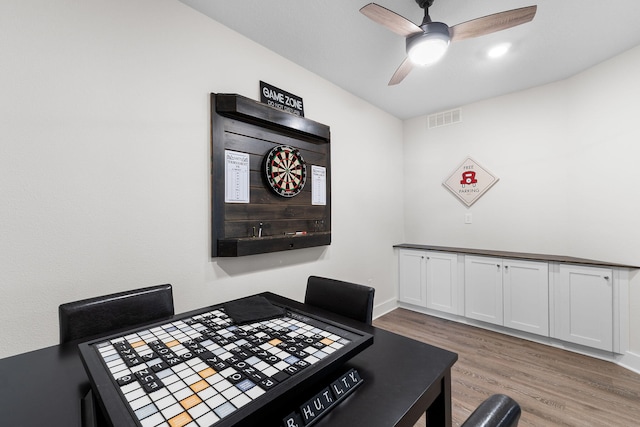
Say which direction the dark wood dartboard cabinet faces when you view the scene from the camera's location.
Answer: facing the viewer and to the right of the viewer

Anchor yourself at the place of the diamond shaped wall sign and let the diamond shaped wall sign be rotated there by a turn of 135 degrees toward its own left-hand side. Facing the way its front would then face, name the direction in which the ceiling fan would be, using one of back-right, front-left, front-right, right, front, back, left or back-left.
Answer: back-right

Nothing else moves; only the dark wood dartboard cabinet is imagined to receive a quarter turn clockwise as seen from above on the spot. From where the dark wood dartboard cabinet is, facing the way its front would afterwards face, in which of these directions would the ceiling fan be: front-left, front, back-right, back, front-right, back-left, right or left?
left

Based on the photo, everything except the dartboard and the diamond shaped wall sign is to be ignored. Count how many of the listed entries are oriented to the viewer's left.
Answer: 0

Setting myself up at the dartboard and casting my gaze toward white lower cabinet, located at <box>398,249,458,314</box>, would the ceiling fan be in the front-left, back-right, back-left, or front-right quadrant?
front-right

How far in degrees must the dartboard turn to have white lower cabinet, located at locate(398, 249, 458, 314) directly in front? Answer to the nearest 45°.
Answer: approximately 90° to its left

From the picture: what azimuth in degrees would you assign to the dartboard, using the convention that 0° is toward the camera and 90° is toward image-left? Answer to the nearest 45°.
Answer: approximately 315°

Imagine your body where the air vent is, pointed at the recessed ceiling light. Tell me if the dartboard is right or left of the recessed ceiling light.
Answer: right

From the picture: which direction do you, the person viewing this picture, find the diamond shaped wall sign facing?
facing the viewer

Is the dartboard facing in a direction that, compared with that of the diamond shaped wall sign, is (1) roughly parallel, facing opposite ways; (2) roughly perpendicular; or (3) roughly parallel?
roughly perpendicular

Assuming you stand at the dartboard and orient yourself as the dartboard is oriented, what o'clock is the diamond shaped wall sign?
The diamond shaped wall sign is roughly at 10 o'clock from the dartboard.

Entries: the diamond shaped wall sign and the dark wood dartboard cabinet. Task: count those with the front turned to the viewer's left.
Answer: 0

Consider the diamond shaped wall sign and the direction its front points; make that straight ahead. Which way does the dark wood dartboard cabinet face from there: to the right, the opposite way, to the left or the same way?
to the left

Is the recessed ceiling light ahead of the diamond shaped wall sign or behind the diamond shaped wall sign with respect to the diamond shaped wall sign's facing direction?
ahead
